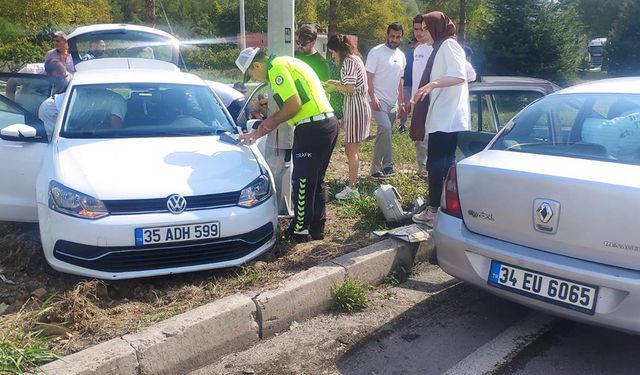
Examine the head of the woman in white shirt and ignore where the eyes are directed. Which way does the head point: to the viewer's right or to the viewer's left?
to the viewer's left

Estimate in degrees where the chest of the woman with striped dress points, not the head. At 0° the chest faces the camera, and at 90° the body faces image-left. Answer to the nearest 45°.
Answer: approximately 90°

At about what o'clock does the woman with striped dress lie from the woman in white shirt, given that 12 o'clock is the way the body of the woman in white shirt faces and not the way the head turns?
The woman with striped dress is roughly at 2 o'clock from the woman in white shirt.

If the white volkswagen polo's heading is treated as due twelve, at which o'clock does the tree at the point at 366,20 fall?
The tree is roughly at 7 o'clock from the white volkswagen polo.

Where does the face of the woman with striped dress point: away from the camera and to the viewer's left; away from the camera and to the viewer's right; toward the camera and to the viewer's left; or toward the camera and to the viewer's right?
away from the camera and to the viewer's left

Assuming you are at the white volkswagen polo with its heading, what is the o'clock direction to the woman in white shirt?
The woman in white shirt is roughly at 9 o'clock from the white volkswagen polo.

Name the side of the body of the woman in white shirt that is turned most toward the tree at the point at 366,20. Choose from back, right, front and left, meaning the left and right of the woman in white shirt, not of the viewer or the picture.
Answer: right

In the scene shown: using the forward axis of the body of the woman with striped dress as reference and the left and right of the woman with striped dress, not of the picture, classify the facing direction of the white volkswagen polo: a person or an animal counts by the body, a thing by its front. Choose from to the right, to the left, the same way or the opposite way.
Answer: to the left
